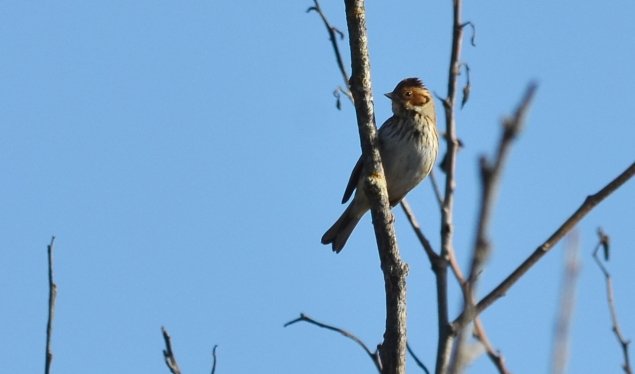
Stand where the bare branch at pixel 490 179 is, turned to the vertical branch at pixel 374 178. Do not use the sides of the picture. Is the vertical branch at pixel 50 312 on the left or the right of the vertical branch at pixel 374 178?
left

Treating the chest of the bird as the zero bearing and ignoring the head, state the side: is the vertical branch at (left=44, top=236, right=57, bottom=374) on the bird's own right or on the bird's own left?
on the bird's own right

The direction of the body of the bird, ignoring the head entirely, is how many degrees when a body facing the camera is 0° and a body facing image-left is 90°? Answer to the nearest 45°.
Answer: approximately 315°

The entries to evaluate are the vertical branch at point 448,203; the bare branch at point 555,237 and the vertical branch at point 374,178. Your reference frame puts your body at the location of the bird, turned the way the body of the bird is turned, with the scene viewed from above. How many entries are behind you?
0

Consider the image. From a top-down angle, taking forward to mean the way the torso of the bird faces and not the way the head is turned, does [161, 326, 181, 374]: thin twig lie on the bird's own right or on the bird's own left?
on the bird's own right

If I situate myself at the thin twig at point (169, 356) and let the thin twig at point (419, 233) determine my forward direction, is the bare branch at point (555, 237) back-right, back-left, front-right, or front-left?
front-right

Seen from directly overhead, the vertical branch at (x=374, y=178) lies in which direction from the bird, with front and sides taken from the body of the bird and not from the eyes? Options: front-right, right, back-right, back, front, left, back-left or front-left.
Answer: front-right
